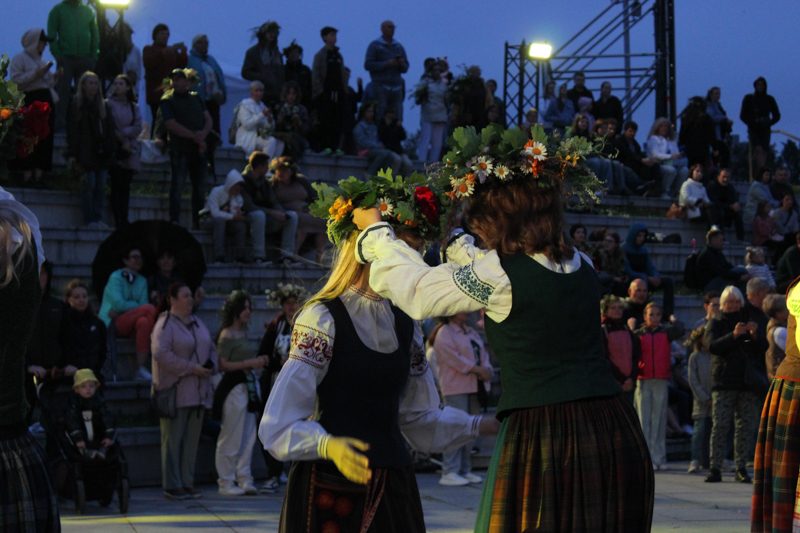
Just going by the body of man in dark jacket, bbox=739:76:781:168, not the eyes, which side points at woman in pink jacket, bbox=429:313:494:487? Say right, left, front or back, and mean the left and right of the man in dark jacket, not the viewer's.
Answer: front

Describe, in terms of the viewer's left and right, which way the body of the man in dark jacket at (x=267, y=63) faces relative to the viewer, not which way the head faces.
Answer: facing the viewer and to the right of the viewer

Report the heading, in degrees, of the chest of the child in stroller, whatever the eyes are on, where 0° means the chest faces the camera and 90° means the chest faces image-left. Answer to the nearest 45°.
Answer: approximately 0°

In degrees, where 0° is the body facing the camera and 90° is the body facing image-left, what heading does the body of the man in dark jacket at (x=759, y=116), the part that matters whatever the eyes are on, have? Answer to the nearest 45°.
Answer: approximately 0°

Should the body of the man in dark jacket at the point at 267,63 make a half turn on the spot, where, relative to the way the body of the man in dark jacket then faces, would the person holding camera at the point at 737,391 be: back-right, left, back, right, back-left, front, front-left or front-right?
back

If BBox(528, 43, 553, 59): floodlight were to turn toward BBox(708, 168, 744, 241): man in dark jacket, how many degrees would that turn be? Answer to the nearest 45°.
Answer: approximately 45° to its left

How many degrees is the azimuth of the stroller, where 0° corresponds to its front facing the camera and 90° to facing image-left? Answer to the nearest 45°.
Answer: approximately 315°

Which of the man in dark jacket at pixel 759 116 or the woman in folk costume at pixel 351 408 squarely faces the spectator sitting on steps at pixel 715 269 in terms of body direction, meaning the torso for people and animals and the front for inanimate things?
the man in dark jacket

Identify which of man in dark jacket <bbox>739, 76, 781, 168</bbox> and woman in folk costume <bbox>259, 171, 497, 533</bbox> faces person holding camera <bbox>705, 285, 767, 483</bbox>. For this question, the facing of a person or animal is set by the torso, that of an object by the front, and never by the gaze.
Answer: the man in dark jacket
